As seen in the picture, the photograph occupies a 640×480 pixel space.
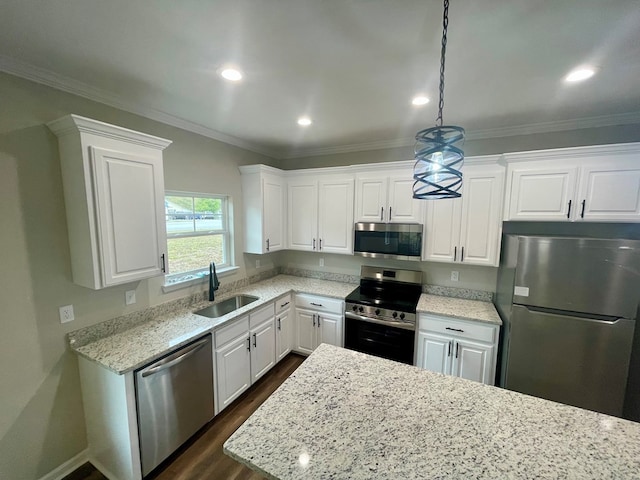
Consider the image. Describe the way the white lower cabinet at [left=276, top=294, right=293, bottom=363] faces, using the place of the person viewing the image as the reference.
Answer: facing the viewer and to the right of the viewer

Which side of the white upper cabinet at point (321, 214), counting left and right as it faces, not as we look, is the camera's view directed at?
front

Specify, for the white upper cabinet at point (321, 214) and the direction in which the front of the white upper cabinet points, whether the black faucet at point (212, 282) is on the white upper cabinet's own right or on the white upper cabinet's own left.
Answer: on the white upper cabinet's own right

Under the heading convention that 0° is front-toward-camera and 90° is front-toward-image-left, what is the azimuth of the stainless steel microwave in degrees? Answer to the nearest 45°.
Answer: approximately 0°

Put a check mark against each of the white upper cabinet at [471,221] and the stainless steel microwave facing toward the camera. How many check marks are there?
2

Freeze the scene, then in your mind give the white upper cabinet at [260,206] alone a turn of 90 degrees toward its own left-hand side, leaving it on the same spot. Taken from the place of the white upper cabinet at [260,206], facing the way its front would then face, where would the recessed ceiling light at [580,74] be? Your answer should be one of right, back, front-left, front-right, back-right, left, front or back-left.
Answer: right

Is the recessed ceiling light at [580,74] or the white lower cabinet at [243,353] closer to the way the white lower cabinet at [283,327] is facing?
the recessed ceiling light

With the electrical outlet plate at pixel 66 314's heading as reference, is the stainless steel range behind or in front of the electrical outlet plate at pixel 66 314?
in front

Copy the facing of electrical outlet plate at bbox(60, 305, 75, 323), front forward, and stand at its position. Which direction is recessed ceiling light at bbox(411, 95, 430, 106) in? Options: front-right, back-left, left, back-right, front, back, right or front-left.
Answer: front

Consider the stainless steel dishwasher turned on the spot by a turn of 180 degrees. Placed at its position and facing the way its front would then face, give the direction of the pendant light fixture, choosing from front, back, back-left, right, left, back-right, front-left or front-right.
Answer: back

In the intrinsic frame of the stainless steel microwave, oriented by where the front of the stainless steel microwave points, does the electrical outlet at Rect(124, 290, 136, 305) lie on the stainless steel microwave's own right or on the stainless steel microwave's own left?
on the stainless steel microwave's own right

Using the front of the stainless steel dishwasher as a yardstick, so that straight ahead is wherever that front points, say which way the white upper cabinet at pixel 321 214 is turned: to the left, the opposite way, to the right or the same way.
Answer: to the right

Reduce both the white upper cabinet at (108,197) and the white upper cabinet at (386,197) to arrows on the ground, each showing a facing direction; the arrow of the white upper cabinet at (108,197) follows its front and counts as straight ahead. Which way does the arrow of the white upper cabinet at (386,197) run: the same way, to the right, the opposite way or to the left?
to the right

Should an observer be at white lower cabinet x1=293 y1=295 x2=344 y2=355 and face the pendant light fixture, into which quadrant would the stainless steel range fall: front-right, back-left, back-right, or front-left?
front-left

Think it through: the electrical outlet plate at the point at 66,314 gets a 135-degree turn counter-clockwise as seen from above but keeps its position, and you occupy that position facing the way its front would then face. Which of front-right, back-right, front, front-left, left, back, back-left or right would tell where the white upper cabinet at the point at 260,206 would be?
right

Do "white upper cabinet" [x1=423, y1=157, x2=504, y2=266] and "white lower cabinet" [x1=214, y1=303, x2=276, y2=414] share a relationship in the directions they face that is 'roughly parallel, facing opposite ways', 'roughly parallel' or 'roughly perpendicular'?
roughly perpendicular

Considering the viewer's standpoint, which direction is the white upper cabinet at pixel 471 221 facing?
facing the viewer
